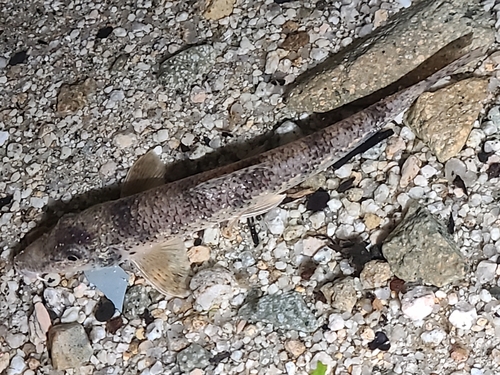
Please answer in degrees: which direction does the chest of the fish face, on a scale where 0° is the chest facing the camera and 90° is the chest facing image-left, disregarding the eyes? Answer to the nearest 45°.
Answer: approximately 45°

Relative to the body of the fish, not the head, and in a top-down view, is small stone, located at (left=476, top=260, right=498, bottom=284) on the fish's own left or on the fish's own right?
on the fish's own left

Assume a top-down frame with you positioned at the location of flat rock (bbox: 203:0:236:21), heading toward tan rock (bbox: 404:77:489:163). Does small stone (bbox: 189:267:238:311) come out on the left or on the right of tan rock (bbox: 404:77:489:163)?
right

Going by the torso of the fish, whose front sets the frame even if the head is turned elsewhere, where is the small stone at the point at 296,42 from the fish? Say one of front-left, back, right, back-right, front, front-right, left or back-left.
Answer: back

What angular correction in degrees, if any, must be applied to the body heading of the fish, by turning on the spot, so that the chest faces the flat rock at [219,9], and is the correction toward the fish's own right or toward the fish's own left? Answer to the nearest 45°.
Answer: approximately 135° to the fish's own right

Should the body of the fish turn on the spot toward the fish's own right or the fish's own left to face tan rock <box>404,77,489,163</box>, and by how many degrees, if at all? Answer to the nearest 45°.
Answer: approximately 135° to the fish's own left

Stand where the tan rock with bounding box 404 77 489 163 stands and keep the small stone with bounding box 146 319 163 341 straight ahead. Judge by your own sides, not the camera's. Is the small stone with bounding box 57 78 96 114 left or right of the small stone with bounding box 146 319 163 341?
right

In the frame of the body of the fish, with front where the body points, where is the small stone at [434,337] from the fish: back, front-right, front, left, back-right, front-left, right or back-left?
left

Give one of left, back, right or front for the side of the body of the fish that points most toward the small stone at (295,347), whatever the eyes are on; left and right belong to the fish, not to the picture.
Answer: left
